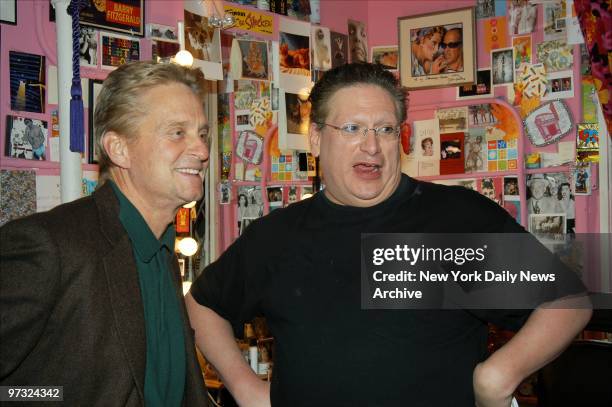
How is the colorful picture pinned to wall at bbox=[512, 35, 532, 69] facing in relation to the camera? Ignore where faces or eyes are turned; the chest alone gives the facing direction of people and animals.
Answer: toward the camera

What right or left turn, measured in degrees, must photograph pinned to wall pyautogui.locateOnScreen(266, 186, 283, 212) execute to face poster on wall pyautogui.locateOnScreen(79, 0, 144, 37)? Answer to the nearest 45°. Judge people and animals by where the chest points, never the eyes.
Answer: approximately 45° to its right

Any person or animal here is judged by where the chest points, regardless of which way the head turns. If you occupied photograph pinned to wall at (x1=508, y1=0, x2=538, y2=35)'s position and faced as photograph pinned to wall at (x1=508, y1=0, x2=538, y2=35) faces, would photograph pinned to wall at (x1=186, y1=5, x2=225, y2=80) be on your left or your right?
on your right

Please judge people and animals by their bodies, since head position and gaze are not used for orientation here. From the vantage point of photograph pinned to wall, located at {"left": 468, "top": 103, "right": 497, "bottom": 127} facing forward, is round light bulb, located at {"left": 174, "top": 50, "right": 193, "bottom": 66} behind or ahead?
ahead

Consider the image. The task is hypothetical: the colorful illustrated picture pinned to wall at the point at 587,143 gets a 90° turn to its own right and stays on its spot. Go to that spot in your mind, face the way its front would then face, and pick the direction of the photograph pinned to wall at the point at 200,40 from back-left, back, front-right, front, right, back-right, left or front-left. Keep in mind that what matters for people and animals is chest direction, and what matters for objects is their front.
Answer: front-left

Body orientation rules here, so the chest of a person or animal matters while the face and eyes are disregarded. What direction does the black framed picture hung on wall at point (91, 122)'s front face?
toward the camera

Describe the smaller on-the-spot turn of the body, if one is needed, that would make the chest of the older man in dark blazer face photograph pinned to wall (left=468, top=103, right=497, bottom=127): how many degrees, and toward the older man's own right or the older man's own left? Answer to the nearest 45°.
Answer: approximately 90° to the older man's own left

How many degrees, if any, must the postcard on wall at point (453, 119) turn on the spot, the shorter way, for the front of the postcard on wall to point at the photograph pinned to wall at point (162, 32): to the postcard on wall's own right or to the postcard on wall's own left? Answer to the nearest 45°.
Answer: approximately 45° to the postcard on wall's own right

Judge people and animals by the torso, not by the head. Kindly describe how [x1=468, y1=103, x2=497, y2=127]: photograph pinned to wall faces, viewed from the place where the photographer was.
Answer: facing the viewer

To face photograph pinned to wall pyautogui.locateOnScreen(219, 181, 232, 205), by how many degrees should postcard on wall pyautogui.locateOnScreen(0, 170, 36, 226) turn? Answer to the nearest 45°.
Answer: approximately 135° to its left
